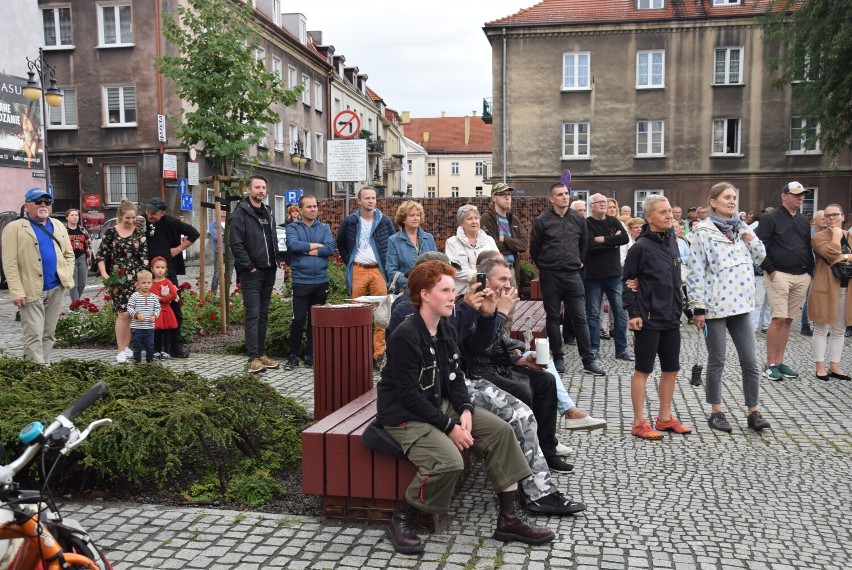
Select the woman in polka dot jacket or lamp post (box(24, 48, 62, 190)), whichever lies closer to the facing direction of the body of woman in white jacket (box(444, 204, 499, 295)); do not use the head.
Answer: the woman in polka dot jacket

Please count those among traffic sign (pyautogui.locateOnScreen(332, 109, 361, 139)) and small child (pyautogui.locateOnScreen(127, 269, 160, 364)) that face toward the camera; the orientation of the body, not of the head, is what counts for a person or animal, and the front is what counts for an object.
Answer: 2

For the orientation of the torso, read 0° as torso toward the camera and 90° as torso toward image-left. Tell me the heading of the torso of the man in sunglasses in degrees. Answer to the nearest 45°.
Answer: approximately 315°

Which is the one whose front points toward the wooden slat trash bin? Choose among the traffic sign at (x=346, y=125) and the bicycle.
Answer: the traffic sign

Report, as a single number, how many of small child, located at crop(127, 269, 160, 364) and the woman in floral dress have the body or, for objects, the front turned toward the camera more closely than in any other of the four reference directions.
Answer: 2

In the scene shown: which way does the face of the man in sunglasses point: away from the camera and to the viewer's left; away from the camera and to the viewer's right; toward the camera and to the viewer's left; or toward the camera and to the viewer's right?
toward the camera and to the viewer's right

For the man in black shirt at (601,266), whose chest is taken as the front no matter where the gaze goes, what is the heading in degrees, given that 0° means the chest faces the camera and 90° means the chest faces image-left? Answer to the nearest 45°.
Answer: approximately 315°

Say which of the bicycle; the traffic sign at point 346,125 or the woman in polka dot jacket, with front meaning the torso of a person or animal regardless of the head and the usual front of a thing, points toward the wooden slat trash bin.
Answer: the traffic sign

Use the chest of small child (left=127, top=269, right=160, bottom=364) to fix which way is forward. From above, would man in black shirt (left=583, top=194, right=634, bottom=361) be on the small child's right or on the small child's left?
on the small child's left

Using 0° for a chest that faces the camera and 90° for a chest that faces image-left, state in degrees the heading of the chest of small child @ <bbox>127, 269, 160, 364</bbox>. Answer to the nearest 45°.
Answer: approximately 0°

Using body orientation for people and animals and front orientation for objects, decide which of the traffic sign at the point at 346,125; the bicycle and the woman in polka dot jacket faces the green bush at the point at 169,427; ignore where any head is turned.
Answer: the traffic sign
